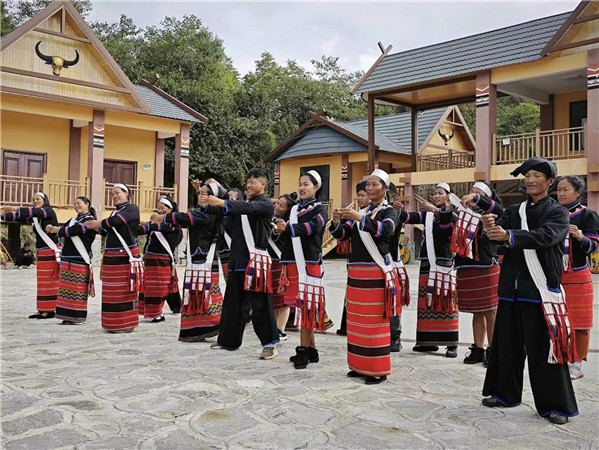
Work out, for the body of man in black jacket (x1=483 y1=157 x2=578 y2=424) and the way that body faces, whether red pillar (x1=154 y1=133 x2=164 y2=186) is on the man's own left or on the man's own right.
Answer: on the man's own right

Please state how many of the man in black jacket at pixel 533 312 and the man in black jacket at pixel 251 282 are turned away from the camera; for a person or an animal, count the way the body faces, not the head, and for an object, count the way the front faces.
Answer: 0

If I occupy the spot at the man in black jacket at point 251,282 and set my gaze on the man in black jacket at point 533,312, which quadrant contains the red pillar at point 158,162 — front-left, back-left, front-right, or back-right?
back-left

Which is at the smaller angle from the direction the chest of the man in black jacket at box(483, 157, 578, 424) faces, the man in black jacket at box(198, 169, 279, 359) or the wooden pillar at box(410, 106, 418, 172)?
the man in black jacket

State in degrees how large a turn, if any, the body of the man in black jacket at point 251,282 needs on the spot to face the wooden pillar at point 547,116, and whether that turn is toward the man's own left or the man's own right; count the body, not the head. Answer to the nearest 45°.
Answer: approximately 180°

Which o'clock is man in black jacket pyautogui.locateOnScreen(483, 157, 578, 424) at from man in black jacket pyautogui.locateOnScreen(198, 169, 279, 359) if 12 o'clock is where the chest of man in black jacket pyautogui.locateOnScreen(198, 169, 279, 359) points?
man in black jacket pyautogui.locateOnScreen(483, 157, 578, 424) is roughly at 9 o'clock from man in black jacket pyautogui.locateOnScreen(198, 169, 279, 359).

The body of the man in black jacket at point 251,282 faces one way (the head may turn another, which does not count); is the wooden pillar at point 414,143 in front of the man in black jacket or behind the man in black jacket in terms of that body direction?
behind

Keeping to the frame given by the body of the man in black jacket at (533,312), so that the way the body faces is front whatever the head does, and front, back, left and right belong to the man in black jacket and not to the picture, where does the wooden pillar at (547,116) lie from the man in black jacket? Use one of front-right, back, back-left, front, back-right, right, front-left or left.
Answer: back-right

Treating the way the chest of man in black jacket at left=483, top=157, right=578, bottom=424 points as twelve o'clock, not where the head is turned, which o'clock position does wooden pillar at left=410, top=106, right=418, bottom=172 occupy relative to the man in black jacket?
The wooden pillar is roughly at 4 o'clock from the man in black jacket.

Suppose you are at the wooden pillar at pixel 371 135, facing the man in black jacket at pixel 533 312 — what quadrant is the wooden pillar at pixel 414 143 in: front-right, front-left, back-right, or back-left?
back-left

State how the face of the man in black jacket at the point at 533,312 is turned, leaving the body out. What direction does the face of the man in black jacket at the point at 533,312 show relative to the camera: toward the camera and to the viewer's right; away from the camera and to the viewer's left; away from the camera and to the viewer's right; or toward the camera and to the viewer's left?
toward the camera and to the viewer's left
